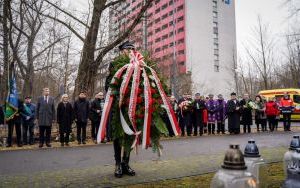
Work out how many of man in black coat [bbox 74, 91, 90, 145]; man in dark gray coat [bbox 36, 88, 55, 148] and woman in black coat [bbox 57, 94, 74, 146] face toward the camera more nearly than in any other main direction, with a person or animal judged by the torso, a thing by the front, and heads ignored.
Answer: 3

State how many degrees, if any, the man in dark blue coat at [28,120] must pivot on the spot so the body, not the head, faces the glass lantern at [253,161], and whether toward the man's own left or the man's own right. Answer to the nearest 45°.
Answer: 0° — they already face it

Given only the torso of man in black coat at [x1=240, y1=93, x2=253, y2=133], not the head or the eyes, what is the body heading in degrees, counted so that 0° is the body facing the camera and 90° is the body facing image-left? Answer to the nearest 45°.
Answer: approximately 0°

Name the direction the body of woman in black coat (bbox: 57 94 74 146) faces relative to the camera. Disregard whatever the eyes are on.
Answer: toward the camera

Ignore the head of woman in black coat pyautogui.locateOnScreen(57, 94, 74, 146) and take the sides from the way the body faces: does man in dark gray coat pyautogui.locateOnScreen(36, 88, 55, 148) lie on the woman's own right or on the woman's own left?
on the woman's own right

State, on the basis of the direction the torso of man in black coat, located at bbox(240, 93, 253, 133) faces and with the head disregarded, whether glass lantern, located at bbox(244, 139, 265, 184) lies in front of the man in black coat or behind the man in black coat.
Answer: in front

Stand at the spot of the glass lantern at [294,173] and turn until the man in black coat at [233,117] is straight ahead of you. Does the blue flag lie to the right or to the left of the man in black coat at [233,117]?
left

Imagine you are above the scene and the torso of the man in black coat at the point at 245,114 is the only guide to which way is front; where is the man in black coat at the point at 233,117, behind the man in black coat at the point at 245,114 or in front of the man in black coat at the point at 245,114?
in front

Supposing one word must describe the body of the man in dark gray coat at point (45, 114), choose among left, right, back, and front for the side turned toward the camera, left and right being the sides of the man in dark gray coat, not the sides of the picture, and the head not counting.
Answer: front

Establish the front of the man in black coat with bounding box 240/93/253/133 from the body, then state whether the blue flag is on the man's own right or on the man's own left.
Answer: on the man's own right
